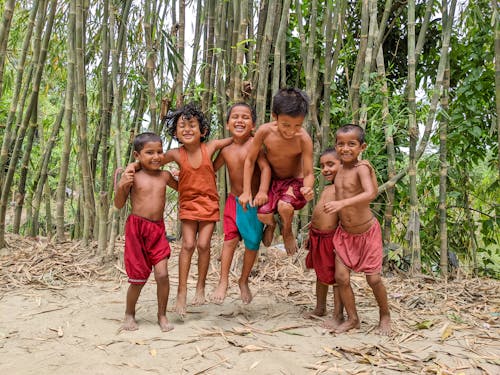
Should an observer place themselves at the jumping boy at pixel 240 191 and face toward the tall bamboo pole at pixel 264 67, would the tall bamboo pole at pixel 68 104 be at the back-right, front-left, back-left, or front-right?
front-left

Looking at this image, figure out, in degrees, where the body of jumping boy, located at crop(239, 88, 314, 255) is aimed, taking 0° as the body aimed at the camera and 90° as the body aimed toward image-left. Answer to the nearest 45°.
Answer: approximately 0°

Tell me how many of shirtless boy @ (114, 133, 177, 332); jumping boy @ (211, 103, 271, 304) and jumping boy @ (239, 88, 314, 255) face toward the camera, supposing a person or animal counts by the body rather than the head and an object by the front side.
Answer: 3

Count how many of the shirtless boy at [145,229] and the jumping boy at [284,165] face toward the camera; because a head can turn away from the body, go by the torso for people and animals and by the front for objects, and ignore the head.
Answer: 2

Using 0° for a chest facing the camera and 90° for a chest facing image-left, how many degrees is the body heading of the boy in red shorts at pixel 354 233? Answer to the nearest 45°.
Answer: approximately 45°

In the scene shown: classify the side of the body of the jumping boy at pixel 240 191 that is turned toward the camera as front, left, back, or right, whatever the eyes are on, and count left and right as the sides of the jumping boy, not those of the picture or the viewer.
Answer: front

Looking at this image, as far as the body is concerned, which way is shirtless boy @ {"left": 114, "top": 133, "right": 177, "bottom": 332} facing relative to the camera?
toward the camera

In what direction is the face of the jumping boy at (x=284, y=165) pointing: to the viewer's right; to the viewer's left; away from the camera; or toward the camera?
toward the camera

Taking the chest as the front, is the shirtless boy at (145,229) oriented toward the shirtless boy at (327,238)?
no

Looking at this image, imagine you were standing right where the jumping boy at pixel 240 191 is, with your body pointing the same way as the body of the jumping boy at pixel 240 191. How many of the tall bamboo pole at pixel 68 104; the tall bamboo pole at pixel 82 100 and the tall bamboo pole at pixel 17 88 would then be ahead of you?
0

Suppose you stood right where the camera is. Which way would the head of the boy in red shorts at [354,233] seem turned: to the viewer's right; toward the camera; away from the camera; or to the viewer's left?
toward the camera
